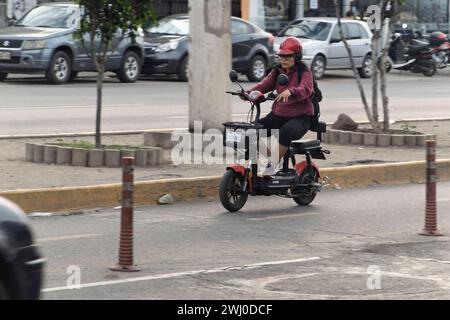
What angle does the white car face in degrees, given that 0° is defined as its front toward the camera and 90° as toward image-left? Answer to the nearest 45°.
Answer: approximately 45°

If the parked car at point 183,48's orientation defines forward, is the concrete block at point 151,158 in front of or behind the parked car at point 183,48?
in front

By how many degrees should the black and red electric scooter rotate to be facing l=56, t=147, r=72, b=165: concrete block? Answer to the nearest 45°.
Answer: approximately 90° to its right

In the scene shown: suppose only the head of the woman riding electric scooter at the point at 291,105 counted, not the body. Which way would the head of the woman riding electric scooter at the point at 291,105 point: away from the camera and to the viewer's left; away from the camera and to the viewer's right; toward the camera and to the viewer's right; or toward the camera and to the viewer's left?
toward the camera and to the viewer's left

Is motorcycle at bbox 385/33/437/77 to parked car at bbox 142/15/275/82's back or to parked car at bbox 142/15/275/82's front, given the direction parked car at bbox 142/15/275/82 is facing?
to the back

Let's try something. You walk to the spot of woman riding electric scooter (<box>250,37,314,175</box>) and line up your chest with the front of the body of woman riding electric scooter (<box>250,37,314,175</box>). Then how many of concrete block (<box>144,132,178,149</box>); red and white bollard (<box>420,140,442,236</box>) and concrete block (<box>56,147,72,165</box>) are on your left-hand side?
1

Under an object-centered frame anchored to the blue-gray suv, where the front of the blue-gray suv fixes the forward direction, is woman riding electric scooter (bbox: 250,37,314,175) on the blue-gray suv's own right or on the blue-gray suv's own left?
on the blue-gray suv's own left

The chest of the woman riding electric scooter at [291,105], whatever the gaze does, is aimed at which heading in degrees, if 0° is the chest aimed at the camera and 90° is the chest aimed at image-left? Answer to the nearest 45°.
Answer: approximately 45°

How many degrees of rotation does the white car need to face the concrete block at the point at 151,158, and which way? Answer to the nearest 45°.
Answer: approximately 45° to its left

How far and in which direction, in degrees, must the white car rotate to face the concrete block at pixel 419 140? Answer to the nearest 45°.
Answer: approximately 45° to its left

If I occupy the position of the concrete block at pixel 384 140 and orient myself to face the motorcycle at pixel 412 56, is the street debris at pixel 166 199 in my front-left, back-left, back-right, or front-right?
back-left
